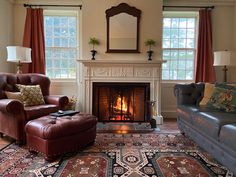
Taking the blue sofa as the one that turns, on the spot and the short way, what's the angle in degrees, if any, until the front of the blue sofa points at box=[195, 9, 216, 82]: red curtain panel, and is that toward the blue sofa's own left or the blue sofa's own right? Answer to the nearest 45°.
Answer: approximately 135° to the blue sofa's own right

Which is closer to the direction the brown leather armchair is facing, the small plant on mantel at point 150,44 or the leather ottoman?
the leather ottoman

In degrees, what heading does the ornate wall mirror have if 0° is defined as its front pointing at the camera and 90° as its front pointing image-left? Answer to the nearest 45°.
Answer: approximately 0°

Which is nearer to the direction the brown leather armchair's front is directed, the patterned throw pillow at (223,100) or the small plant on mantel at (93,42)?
the patterned throw pillow

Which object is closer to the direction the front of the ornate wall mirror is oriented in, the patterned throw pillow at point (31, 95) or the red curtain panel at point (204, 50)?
the patterned throw pillow

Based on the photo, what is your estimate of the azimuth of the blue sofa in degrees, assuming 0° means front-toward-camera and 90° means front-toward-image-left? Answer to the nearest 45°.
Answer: approximately 45°

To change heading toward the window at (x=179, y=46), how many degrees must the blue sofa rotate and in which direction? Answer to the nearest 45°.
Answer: approximately 135° to its right

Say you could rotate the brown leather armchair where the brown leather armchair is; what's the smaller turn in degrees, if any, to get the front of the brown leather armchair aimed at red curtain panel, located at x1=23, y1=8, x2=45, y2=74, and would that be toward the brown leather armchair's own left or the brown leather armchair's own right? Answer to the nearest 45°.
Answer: approximately 135° to the brown leather armchair's own left

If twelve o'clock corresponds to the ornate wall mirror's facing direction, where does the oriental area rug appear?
The oriental area rug is roughly at 12 o'clock from the ornate wall mirror.

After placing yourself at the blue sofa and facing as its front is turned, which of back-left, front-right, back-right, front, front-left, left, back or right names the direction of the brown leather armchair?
front-right
